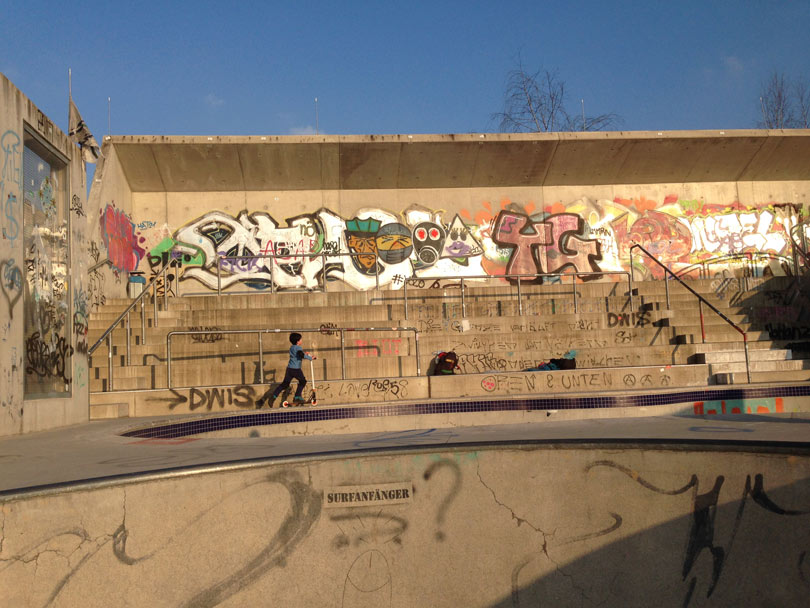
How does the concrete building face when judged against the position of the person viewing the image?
facing the viewer

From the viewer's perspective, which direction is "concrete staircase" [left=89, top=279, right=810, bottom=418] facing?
toward the camera

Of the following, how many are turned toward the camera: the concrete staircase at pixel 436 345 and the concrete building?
2

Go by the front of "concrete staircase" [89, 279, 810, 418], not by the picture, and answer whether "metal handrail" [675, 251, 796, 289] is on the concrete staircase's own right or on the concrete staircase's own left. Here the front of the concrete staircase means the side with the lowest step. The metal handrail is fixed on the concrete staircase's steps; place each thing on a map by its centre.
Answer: on the concrete staircase's own left

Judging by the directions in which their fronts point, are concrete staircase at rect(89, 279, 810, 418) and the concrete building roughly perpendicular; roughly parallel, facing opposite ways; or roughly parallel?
roughly parallel
